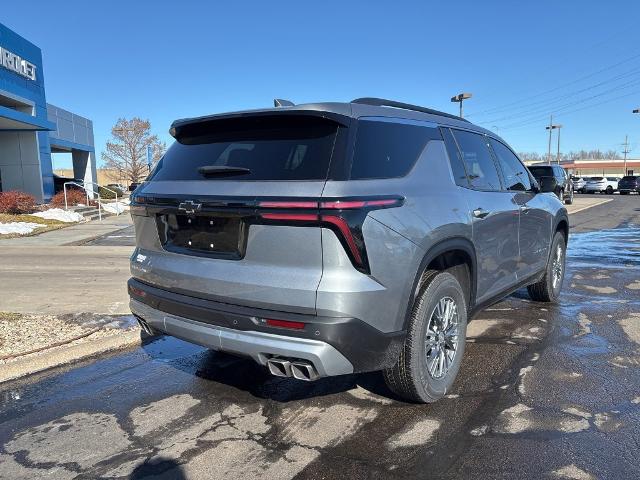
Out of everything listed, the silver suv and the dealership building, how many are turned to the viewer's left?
0

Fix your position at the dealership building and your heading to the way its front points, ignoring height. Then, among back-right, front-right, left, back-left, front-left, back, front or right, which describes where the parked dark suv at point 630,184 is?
front-left

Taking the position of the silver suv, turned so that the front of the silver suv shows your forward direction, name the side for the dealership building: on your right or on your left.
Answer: on your left

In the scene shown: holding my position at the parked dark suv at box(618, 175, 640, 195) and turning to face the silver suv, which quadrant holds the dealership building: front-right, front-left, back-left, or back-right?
front-right

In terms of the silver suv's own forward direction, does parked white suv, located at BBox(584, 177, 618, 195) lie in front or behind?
in front

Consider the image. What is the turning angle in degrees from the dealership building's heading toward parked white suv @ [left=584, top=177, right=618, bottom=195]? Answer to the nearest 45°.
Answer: approximately 45° to its left

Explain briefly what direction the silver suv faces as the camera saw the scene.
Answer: facing away from the viewer and to the right of the viewer

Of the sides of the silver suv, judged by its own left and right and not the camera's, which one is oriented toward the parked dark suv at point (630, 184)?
front

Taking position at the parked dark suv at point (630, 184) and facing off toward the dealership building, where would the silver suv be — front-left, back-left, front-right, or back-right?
front-left

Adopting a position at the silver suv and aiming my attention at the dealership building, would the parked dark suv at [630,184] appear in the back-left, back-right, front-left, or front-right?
front-right

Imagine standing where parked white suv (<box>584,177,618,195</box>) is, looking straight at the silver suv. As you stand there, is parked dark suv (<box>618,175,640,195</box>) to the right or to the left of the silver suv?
left

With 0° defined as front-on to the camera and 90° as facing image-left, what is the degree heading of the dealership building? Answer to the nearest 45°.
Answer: approximately 315°

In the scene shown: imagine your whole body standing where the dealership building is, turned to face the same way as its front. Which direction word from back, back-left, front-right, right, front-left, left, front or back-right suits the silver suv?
front-right
